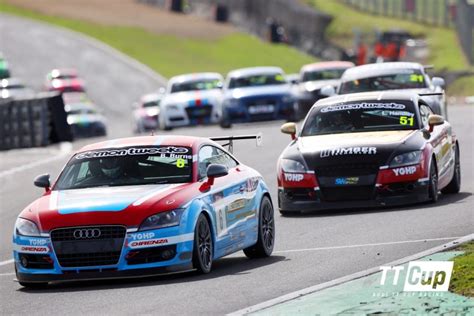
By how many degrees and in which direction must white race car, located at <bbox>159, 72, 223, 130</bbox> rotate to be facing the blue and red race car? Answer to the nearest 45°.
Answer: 0° — it already faces it

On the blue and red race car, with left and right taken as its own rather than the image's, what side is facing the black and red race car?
back

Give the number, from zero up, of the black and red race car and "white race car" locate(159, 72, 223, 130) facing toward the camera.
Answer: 2

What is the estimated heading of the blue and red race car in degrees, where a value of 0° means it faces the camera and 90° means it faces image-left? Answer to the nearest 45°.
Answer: approximately 45°

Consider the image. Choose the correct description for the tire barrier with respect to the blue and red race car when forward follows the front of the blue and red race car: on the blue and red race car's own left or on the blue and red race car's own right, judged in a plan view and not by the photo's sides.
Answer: on the blue and red race car's own right

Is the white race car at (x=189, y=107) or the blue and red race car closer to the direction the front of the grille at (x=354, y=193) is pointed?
the blue and red race car

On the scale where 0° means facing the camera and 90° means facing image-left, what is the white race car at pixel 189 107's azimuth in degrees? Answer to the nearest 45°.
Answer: approximately 0°
